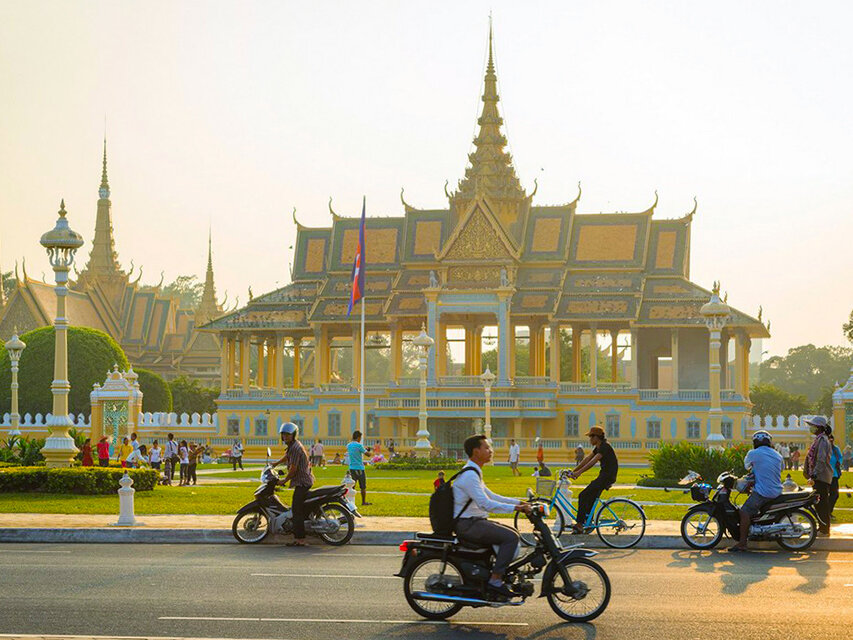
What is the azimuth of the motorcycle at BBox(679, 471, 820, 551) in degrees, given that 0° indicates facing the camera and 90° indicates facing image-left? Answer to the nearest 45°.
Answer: approximately 90°

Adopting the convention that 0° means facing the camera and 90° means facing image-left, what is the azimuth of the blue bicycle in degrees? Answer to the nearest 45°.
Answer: approximately 90°

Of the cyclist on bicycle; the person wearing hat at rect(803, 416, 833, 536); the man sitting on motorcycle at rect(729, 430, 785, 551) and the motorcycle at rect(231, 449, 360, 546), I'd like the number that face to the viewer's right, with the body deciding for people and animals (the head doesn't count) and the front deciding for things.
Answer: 0

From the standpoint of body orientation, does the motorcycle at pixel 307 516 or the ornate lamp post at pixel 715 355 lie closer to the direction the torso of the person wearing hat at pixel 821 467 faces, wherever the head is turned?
the motorcycle

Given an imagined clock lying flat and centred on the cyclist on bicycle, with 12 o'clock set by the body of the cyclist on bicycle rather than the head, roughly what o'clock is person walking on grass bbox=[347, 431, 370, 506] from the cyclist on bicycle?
The person walking on grass is roughly at 2 o'clock from the cyclist on bicycle.

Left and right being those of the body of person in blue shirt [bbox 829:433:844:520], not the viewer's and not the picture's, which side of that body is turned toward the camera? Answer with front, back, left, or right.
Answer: left

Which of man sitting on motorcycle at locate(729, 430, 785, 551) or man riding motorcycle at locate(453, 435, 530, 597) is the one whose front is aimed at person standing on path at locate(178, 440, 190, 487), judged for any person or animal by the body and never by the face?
man sitting on motorcycle at locate(729, 430, 785, 551)

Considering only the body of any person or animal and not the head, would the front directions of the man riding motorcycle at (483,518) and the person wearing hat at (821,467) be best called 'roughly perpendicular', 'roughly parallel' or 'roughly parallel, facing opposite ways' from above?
roughly parallel, facing opposite ways

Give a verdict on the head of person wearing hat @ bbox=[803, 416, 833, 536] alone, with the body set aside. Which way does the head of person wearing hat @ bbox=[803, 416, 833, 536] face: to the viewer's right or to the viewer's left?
to the viewer's left

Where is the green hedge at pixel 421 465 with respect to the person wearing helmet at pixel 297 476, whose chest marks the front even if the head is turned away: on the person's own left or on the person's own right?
on the person's own right

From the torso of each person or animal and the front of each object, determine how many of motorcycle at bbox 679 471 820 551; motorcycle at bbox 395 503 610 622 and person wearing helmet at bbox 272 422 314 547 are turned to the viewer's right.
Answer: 1

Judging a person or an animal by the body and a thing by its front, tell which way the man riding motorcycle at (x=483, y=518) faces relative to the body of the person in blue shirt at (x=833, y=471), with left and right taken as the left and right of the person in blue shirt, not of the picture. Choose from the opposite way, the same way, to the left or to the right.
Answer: the opposite way

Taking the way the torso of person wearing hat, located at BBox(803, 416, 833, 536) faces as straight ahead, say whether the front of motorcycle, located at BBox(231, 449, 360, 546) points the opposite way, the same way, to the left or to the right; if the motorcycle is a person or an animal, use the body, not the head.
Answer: the same way

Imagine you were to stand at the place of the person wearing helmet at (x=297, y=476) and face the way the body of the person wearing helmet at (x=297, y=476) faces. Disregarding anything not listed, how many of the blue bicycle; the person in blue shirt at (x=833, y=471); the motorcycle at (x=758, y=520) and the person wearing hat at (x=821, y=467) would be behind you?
4

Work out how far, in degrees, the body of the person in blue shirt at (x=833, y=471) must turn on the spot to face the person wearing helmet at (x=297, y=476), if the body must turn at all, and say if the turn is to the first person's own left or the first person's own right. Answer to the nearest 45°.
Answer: approximately 45° to the first person's own left

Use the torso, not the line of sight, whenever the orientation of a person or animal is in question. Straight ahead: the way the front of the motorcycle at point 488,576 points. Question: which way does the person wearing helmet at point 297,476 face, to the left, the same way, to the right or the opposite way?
the opposite way

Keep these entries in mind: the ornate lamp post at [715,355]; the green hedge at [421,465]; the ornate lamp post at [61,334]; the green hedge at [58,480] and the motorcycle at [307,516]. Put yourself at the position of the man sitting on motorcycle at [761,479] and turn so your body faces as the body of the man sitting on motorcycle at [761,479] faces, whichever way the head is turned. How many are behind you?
0

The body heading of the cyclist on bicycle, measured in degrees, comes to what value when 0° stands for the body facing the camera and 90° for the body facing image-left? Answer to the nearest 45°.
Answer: approximately 90°

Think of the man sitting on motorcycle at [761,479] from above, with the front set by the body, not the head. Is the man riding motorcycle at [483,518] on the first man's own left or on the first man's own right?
on the first man's own left
